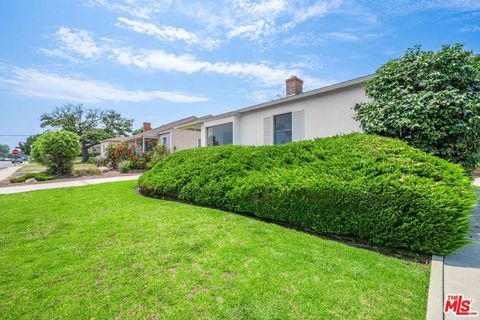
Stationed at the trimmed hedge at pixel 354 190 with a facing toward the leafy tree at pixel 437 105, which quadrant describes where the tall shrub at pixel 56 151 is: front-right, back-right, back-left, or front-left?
back-left

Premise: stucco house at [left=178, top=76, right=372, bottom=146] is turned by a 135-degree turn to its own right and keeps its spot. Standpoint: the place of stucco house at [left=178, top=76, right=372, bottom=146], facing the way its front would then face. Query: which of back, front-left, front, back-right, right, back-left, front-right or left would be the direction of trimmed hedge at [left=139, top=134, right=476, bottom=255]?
back

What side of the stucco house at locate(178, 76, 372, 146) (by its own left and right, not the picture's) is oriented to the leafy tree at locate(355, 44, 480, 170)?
left

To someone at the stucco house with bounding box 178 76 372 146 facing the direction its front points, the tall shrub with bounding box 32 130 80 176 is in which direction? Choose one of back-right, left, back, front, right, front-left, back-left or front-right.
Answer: front-right

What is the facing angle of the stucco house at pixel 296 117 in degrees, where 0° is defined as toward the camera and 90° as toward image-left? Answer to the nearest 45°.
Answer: approximately 45°
